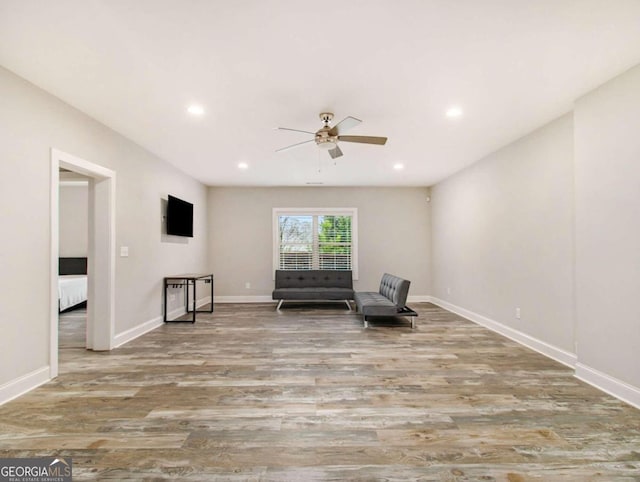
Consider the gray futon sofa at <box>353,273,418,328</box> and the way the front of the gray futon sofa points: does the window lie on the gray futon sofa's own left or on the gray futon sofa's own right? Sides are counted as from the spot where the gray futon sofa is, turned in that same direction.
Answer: on the gray futon sofa's own right

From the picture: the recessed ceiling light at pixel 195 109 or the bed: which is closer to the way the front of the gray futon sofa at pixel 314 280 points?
the recessed ceiling light

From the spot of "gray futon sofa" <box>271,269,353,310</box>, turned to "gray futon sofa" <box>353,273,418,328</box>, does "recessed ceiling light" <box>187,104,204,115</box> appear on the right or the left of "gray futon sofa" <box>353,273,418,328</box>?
right

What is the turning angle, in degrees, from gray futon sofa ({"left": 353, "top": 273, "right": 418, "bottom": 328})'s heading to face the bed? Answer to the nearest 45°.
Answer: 0° — it already faces it

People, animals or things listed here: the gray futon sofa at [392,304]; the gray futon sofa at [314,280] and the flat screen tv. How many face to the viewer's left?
1

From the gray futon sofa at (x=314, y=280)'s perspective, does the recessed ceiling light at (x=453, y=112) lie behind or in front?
in front

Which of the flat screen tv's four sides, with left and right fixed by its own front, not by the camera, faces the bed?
back

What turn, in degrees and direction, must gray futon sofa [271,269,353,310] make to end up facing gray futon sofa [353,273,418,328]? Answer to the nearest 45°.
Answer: approximately 45° to its left

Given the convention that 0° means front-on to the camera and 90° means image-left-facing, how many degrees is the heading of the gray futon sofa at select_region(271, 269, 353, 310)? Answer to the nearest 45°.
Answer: approximately 0°

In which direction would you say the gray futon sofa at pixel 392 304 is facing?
to the viewer's left

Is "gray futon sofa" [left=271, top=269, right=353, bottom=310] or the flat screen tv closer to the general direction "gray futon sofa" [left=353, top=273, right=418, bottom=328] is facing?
the flat screen tv

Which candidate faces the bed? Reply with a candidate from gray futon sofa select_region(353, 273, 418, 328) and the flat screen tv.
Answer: the gray futon sofa

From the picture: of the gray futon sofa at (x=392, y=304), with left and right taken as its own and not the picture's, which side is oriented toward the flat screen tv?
front

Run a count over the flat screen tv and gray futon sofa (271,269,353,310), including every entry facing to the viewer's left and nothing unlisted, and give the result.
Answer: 0
